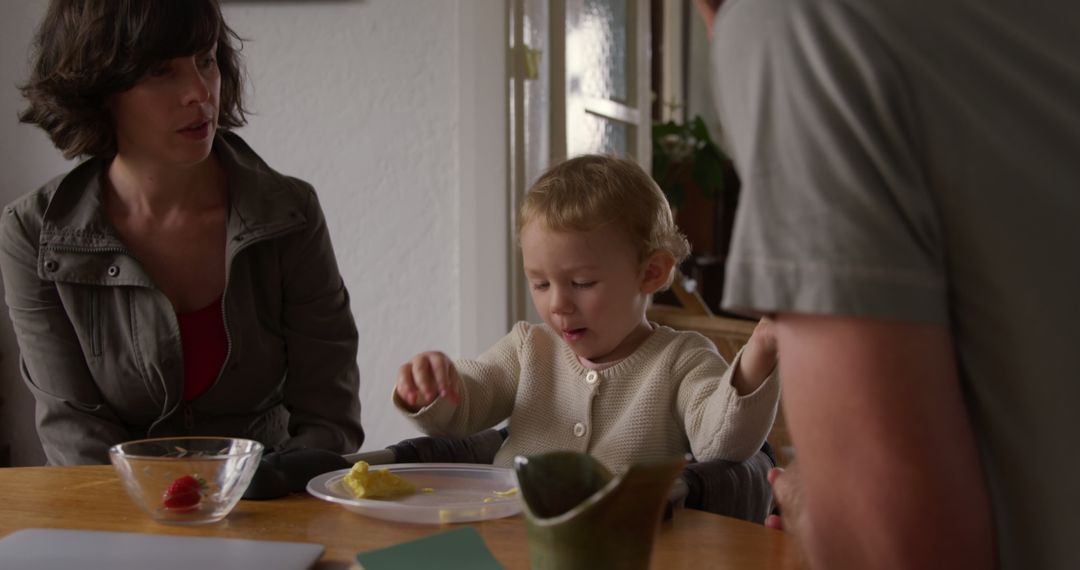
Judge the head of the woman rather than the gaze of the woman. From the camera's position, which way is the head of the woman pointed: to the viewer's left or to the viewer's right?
to the viewer's right

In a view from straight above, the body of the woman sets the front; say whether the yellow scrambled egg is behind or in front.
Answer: in front

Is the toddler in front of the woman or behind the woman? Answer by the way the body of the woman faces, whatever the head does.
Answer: in front

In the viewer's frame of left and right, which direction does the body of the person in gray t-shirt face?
facing away from the viewer and to the left of the viewer

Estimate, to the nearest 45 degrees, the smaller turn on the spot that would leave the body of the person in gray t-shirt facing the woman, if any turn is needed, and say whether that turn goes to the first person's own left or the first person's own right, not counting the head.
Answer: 0° — they already face them

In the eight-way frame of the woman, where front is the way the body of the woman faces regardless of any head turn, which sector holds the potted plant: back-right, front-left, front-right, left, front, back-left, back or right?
left

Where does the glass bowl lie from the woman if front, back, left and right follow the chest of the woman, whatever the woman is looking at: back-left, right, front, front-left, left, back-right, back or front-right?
front-right

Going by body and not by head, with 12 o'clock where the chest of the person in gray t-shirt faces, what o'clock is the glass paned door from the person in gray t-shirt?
The glass paned door is roughly at 1 o'clock from the person in gray t-shirt.

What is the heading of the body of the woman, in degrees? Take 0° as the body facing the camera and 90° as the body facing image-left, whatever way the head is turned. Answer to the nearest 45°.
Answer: approximately 315°
